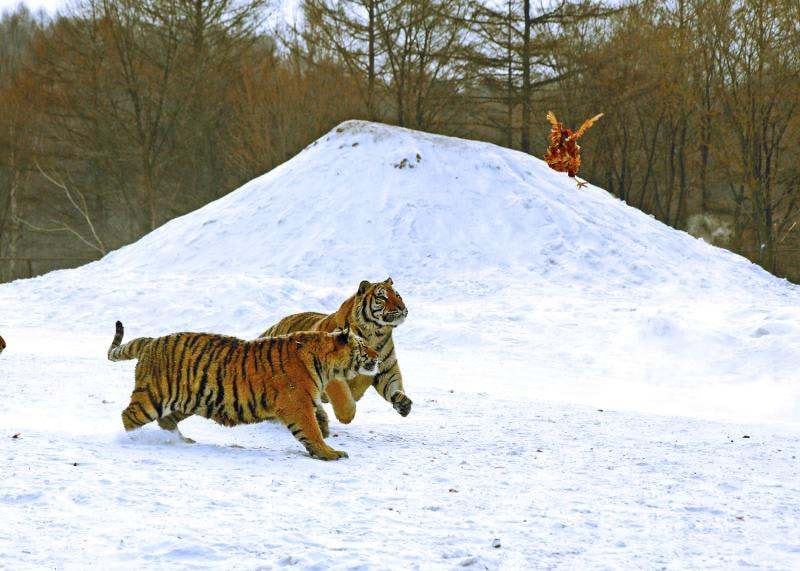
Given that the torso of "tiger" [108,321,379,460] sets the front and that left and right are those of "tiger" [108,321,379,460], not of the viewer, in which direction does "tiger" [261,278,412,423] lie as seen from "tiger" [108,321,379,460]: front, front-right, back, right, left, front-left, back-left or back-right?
front-left

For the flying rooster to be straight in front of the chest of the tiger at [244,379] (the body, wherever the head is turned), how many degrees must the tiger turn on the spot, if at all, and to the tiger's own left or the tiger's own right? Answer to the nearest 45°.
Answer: approximately 45° to the tiger's own left

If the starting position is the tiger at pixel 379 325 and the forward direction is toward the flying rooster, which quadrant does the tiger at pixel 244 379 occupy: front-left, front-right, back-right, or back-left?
back-left

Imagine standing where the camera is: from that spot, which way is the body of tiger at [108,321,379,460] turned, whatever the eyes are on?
to the viewer's right
